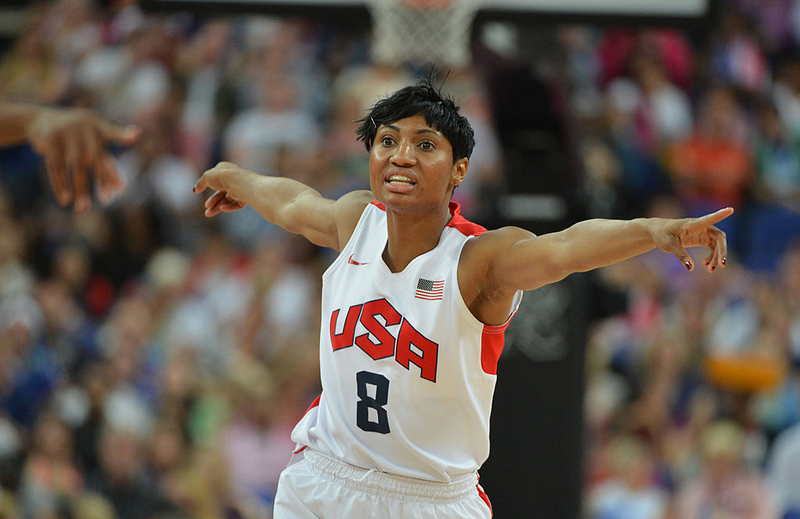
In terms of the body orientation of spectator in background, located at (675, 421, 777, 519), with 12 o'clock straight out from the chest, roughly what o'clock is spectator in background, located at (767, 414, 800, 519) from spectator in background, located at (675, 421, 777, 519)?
spectator in background, located at (767, 414, 800, 519) is roughly at 8 o'clock from spectator in background, located at (675, 421, 777, 519).

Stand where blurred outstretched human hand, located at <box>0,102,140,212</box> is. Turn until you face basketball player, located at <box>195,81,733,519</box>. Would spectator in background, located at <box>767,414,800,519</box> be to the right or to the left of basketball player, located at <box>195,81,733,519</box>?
left

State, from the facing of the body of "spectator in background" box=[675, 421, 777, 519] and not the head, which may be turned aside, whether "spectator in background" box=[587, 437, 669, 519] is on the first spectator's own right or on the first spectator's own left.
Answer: on the first spectator's own right

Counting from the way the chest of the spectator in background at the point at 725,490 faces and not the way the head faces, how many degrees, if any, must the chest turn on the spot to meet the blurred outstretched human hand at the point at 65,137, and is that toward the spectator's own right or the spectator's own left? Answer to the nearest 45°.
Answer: approximately 45° to the spectator's own right

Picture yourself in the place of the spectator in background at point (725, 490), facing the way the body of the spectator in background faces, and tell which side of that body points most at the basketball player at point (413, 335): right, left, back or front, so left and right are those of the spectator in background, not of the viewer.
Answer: front

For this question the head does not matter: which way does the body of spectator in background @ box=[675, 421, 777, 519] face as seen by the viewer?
toward the camera

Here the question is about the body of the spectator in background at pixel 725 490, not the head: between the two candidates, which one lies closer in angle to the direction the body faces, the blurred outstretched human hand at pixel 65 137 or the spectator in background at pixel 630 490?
the blurred outstretched human hand
